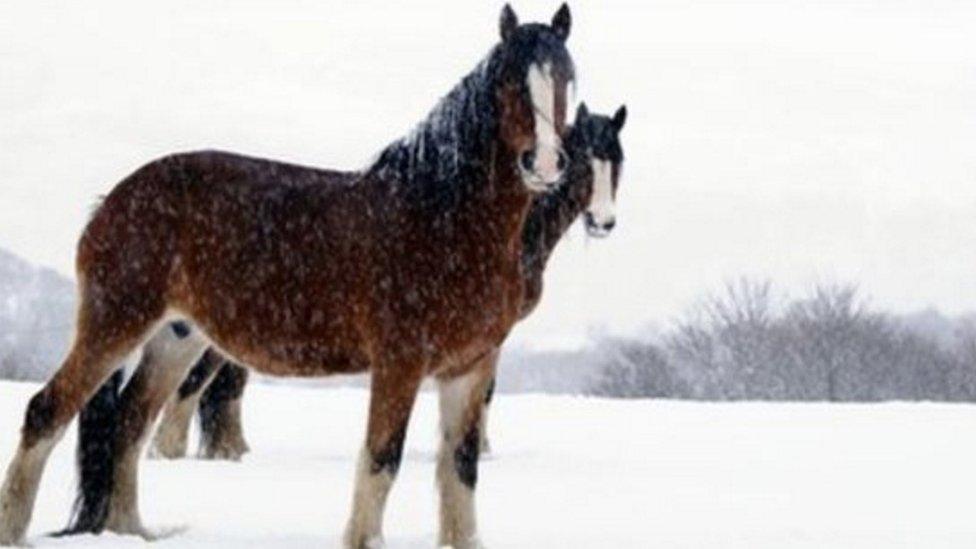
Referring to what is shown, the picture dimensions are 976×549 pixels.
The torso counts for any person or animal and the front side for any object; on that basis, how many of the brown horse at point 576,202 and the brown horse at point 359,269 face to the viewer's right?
2

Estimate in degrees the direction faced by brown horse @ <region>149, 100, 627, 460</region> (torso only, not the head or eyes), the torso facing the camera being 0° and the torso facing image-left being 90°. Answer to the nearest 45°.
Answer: approximately 270°

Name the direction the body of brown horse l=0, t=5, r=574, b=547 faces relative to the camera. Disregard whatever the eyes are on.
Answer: to the viewer's right

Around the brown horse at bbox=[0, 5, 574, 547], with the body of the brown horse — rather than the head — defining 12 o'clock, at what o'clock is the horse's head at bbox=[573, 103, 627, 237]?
The horse's head is roughly at 10 o'clock from the brown horse.

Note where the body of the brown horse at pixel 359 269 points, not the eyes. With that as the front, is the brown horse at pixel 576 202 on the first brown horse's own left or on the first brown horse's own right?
on the first brown horse's own left
